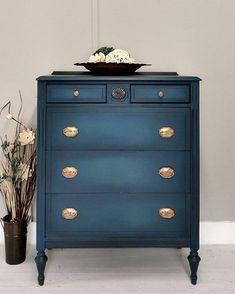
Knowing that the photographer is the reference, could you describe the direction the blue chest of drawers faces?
facing the viewer

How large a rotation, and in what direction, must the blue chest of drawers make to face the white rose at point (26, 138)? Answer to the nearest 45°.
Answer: approximately 135° to its right

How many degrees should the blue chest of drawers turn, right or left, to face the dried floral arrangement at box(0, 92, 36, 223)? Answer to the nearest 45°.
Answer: approximately 135° to its right
